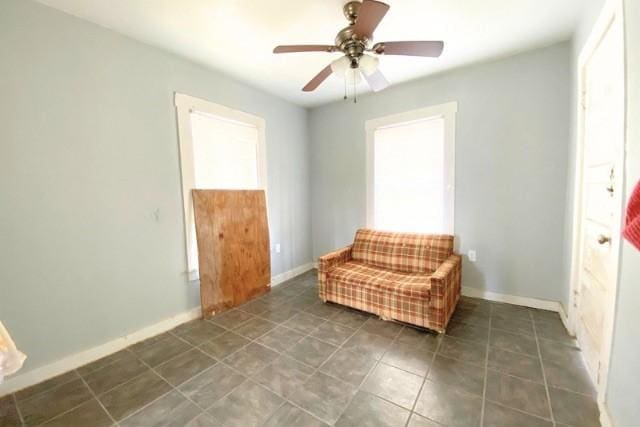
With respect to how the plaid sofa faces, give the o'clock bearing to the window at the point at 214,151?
The window is roughly at 1 o'clock from the plaid sofa.

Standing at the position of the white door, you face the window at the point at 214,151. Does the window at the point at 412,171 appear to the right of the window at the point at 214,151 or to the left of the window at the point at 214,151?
right

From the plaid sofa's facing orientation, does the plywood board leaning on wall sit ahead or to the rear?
ahead

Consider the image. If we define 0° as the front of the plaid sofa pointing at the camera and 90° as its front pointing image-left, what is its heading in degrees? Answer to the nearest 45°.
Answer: approximately 45°

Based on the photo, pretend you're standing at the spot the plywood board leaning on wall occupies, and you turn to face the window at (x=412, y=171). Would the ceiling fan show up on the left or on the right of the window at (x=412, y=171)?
right

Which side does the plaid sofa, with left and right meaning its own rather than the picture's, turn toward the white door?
left
